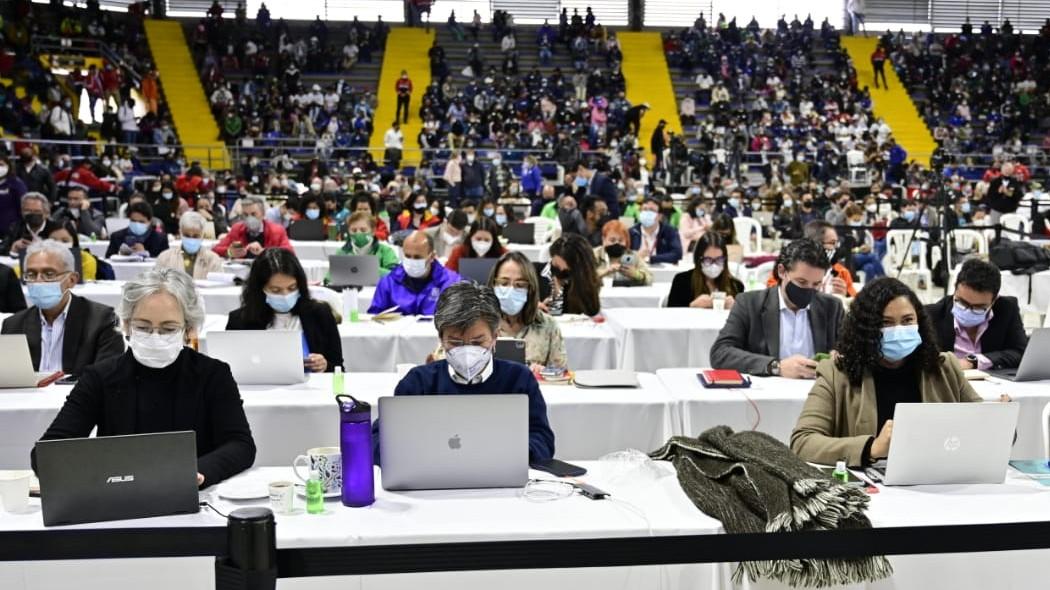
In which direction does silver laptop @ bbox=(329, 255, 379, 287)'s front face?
away from the camera

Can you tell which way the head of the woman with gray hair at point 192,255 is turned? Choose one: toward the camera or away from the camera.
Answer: toward the camera

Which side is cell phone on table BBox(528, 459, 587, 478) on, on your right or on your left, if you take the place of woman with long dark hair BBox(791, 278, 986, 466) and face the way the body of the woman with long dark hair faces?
on your right

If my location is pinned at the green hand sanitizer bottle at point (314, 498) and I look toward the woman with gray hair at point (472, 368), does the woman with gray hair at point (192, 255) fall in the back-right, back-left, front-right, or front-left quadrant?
front-left

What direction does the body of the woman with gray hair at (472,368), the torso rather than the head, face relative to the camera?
toward the camera

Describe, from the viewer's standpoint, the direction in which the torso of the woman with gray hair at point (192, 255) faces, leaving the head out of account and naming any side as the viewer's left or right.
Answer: facing the viewer

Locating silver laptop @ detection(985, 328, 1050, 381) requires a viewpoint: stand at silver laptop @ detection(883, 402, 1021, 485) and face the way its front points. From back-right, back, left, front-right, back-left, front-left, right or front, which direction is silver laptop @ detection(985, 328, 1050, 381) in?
front

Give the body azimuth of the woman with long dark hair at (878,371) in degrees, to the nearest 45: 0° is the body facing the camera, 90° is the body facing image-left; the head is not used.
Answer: approximately 315°

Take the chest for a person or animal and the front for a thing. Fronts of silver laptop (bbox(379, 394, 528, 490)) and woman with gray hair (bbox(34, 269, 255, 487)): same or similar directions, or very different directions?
very different directions

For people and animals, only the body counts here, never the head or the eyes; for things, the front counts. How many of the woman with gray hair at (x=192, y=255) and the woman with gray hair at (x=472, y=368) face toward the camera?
2

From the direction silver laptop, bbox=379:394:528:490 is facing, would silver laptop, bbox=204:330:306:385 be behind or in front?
in front

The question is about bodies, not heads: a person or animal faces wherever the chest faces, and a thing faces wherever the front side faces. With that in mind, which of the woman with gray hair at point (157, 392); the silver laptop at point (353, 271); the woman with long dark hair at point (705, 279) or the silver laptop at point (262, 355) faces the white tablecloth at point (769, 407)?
the woman with long dark hair

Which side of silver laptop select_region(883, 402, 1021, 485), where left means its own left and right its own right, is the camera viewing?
back

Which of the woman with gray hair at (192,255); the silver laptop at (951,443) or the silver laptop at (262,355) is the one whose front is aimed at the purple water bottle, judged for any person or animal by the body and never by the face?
the woman with gray hair

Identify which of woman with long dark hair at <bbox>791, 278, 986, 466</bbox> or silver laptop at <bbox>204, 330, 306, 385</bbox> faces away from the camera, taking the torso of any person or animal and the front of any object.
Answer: the silver laptop

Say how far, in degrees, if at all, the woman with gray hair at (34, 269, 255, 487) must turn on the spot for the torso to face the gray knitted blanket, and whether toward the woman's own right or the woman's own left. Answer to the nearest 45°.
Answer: approximately 45° to the woman's own left

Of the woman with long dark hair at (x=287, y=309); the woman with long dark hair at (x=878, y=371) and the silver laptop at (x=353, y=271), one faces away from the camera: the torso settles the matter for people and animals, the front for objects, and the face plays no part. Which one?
the silver laptop

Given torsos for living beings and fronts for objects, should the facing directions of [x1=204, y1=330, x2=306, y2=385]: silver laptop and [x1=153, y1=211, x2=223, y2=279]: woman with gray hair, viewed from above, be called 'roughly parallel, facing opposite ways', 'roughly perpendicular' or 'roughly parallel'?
roughly parallel, facing opposite ways
